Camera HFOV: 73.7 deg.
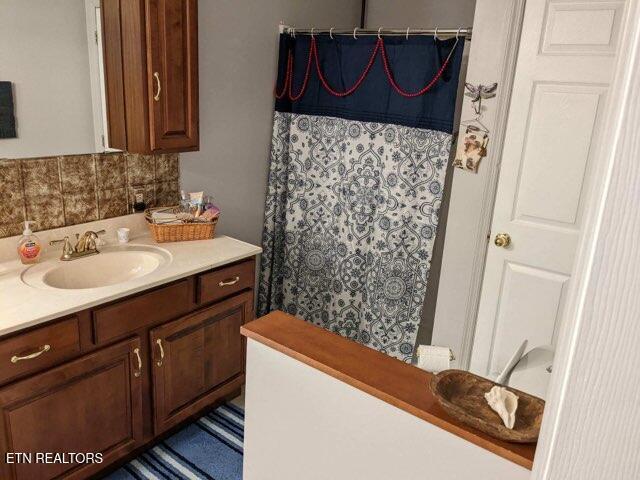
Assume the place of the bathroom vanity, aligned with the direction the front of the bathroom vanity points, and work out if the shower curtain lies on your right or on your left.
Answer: on your left

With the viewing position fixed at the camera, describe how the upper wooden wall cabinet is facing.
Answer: facing the viewer and to the right of the viewer

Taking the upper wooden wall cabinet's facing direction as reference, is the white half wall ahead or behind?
ahead

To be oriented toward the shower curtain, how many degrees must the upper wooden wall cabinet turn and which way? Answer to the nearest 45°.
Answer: approximately 45° to its left

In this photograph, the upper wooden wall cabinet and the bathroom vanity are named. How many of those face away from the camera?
0

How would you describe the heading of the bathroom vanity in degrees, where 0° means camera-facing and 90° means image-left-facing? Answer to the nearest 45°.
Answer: approximately 315°

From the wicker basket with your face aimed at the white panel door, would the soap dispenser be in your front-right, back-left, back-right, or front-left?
back-right

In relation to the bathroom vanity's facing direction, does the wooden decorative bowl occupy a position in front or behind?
in front
